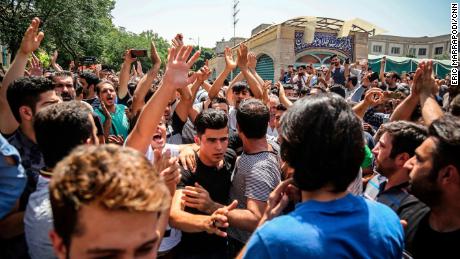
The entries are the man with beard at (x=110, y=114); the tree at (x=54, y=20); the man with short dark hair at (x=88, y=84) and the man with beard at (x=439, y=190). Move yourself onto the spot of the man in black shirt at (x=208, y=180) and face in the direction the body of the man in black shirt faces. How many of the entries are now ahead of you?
1

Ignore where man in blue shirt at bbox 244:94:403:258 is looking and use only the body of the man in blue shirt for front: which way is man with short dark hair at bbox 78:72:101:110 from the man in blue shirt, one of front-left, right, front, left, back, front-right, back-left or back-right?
front-left

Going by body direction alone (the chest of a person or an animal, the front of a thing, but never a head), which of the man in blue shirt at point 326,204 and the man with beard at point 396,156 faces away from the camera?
the man in blue shirt

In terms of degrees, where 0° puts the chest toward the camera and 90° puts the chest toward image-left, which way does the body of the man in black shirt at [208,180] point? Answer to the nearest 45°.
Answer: approximately 315°

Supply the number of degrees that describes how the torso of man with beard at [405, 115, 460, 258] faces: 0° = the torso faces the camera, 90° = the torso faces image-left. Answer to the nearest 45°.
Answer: approximately 90°

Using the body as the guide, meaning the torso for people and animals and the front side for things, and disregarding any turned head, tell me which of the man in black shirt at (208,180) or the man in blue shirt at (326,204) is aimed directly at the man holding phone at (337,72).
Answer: the man in blue shirt

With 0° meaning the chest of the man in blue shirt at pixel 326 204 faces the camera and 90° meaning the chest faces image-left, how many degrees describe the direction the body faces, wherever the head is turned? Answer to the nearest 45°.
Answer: approximately 180°

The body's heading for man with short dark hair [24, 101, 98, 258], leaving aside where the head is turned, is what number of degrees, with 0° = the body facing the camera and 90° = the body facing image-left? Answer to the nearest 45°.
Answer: approximately 225°

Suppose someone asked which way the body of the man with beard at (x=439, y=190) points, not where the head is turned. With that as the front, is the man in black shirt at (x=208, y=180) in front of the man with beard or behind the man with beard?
in front

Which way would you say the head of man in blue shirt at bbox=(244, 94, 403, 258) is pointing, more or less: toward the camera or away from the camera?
away from the camera

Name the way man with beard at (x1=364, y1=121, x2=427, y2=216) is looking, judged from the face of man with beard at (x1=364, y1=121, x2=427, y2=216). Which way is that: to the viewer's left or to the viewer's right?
to the viewer's left

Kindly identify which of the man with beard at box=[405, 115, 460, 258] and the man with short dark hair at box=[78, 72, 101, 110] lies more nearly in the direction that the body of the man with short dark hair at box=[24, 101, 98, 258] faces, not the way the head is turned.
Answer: the man with short dark hair

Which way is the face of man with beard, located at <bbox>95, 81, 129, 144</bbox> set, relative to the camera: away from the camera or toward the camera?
toward the camera

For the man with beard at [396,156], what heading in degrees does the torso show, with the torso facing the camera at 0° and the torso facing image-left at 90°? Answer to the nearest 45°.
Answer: approximately 90°
